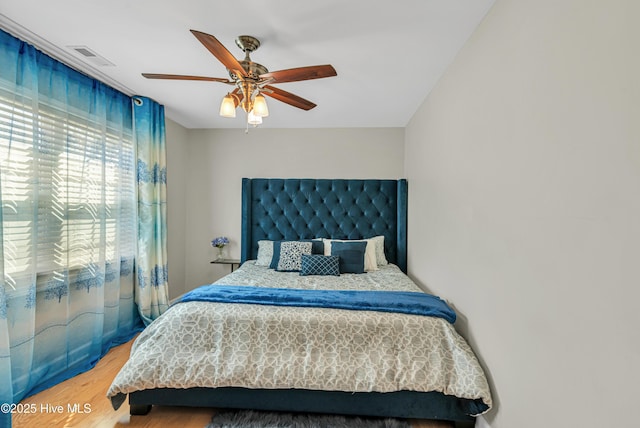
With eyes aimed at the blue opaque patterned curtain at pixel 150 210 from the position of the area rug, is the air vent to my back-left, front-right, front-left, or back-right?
front-left

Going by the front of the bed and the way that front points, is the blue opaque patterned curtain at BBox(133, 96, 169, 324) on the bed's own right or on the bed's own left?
on the bed's own right

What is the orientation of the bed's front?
toward the camera

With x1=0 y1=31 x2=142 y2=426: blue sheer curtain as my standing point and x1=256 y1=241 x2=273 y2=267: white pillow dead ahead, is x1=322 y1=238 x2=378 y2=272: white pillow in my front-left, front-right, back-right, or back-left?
front-right

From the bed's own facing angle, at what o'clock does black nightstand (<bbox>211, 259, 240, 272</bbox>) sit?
The black nightstand is roughly at 5 o'clock from the bed.

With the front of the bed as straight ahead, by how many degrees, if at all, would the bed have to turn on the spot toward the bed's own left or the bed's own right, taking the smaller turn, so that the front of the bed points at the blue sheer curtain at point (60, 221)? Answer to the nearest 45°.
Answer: approximately 90° to the bed's own right
